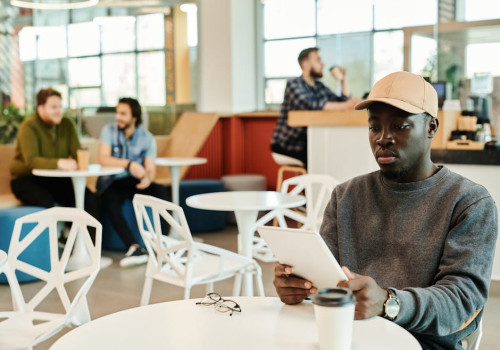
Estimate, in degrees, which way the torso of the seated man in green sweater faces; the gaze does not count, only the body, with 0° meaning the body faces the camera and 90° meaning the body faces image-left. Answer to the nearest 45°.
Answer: approximately 315°

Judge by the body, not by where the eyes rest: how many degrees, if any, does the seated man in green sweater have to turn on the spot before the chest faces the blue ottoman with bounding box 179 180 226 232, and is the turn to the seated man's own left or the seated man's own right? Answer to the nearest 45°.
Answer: approximately 90° to the seated man's own left

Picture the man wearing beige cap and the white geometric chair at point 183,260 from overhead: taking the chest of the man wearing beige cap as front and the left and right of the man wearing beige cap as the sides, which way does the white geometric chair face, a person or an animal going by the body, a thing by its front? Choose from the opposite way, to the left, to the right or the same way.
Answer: the opposite way

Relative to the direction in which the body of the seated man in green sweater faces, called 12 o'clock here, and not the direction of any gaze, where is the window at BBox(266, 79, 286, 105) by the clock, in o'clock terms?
The window is roughly at 9 o'clock from the seated man in green sweater.

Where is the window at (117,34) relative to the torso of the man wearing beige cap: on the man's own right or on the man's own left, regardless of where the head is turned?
on the man's own right

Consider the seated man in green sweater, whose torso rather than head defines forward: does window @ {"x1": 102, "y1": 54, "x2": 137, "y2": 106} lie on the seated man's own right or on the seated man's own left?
on the seated man's own left

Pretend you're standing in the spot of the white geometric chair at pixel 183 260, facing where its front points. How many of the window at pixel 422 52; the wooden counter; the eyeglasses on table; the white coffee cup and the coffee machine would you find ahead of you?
3

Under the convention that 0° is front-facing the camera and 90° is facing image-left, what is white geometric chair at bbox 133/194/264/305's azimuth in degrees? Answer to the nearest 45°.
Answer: approximately 225°

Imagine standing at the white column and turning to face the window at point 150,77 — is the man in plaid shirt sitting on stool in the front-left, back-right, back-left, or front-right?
back-left

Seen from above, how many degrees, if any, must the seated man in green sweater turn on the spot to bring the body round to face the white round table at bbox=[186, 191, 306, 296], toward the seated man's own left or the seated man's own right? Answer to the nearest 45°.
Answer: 0° — they already face it

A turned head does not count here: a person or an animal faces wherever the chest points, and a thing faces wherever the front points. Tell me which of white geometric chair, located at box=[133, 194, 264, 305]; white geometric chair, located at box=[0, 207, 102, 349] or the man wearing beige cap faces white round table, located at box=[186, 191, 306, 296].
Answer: white geometric chair, located at box=[133, 194, 264, 305]

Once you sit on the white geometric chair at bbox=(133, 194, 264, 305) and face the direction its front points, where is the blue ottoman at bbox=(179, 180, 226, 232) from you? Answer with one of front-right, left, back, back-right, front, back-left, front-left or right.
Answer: front-left

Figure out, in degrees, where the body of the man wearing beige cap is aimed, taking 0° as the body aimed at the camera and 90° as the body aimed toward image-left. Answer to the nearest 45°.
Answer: approximately 45°
